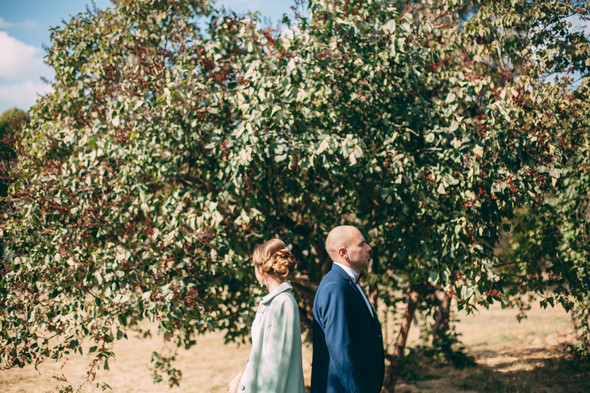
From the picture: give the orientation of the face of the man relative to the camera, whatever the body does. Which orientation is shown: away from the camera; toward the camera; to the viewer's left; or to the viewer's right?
to the viewer's right

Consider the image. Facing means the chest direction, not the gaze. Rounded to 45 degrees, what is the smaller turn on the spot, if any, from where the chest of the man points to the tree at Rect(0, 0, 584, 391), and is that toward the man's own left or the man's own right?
approximately 90° to the man's own left

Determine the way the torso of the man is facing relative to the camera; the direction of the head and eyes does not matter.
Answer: to the viewer's right

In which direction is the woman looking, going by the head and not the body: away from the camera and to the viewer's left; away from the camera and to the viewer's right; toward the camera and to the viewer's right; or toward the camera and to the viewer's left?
away from the camera and to the viewer's left
